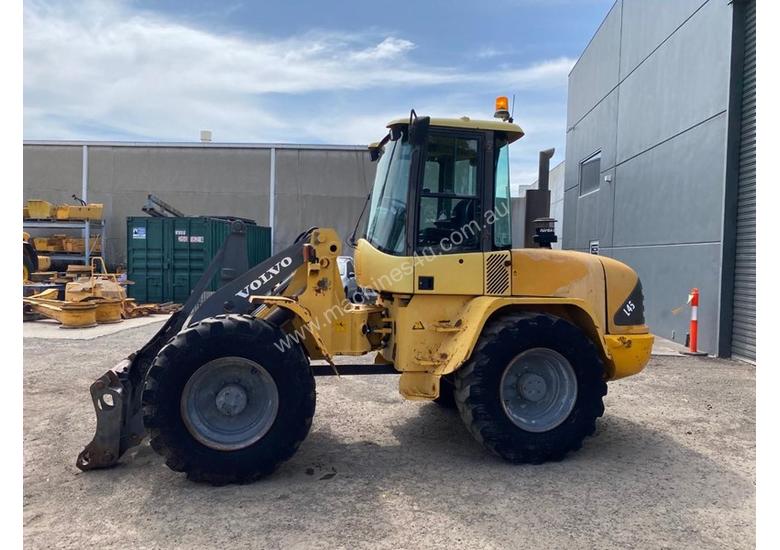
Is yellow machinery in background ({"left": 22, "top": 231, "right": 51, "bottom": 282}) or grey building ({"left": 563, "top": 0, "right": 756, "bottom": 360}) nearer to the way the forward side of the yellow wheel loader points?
the yellow machinery in background

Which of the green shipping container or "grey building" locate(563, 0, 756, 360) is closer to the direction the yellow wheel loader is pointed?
the green shipping container

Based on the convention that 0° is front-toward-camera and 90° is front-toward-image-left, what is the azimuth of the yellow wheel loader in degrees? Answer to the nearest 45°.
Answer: approximately 90°

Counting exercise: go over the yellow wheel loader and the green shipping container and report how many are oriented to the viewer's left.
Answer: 1

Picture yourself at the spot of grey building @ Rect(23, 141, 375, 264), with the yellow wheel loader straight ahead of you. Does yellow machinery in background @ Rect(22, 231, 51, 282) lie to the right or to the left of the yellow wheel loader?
right
